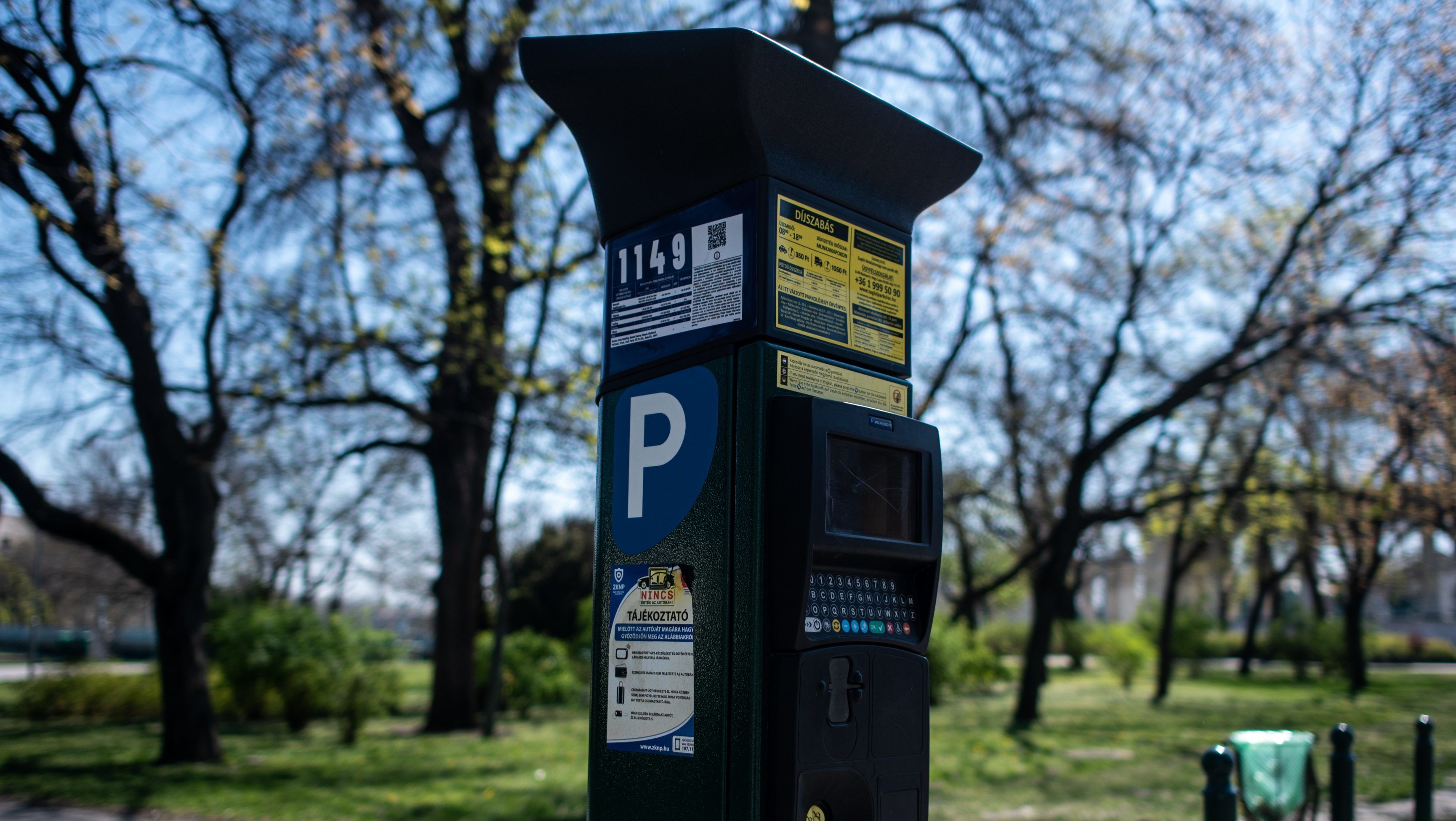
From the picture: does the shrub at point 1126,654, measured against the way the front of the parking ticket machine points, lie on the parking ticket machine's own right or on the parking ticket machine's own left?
on the parking ticket machine's own left

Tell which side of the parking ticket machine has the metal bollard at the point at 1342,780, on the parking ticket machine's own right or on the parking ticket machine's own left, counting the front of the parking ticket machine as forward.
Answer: on the parking ticket machine's own left

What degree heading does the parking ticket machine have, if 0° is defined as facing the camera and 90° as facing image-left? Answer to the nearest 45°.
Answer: approximately 315°

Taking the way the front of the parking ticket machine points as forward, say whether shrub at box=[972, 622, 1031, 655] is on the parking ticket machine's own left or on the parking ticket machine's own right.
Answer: on the parking ticket machine's own left

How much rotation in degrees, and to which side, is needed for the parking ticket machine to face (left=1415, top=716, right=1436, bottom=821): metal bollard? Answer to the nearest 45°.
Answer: approximately 90° to its left
